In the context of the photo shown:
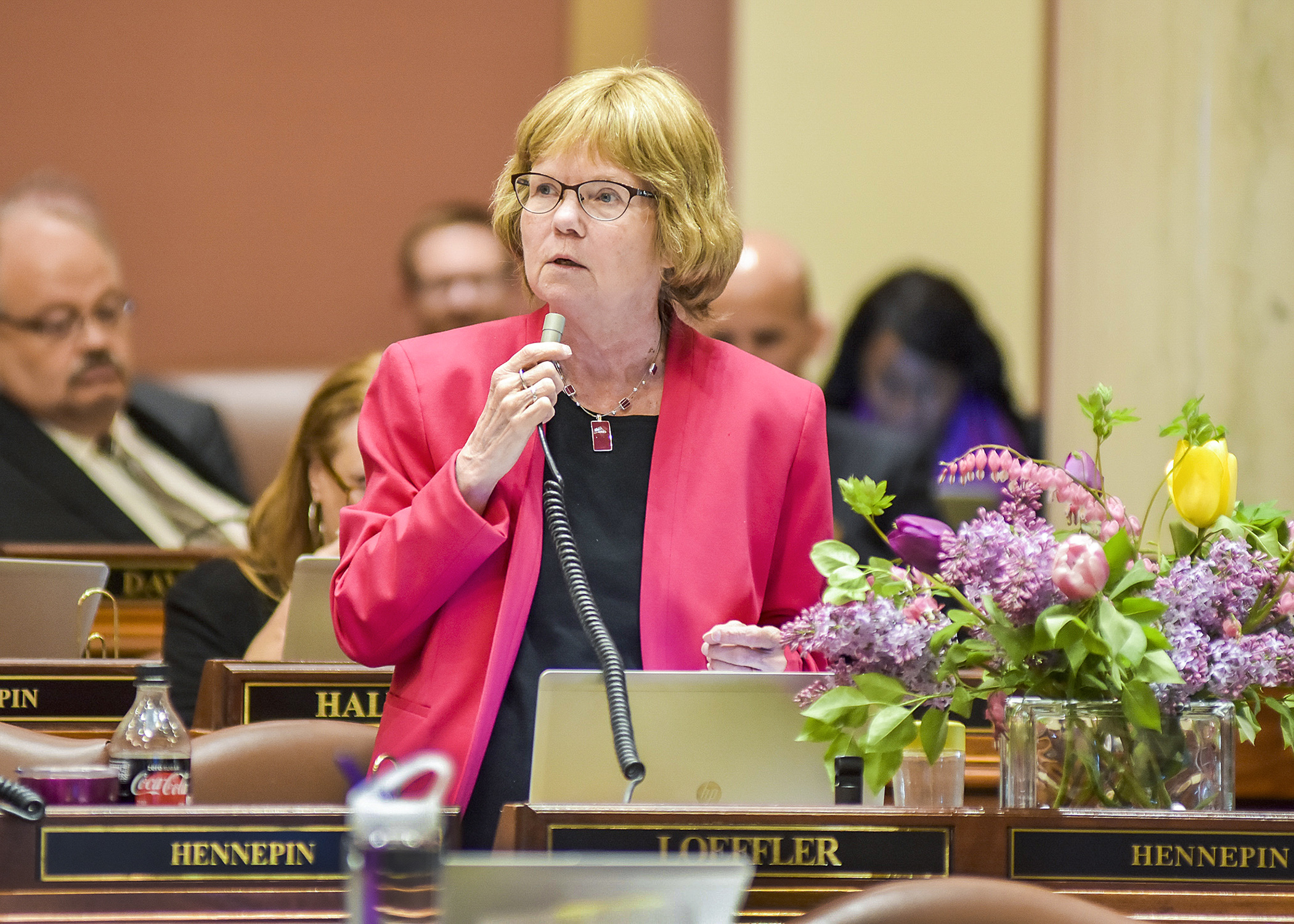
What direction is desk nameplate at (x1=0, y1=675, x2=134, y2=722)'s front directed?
toward the camera

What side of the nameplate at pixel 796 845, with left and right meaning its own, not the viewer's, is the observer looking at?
front

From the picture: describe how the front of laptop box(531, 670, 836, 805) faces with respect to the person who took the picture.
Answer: facing away from the viewer

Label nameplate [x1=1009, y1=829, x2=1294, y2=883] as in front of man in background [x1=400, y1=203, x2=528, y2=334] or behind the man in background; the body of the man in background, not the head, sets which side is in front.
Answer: in front

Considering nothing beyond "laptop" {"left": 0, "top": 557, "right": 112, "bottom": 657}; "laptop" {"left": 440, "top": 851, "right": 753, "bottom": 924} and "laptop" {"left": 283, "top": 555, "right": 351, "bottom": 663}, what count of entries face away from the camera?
3

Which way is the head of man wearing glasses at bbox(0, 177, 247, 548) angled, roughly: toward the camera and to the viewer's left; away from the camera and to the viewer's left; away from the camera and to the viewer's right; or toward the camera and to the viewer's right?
toward the camera and to the viewer's right

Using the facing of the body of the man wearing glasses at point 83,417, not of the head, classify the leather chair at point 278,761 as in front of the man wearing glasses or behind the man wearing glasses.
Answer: in front
